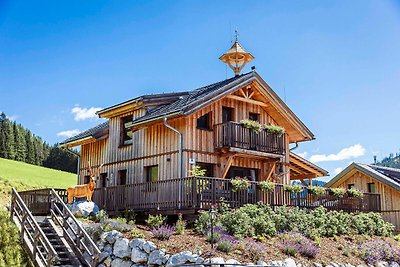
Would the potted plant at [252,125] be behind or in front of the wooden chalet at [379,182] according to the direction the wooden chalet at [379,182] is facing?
in front

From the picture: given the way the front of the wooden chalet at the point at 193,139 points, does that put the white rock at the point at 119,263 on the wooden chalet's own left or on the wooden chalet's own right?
on the wooden chalet's own right

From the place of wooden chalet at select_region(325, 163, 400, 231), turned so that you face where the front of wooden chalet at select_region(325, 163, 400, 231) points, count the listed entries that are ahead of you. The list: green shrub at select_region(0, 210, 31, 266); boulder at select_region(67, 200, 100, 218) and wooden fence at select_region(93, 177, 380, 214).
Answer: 3

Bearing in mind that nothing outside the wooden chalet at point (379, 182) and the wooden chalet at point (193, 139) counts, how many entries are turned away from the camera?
0

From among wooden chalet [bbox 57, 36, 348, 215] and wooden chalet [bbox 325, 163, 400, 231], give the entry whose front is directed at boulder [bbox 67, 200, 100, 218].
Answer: wooden chalet [bbox 325, 163, 400, 231]

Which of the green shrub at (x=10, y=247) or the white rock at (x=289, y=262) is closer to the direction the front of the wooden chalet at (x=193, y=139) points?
the white rock

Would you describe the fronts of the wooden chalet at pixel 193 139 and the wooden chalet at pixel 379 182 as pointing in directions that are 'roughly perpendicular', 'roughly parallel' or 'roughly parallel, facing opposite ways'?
roughly perpendicular

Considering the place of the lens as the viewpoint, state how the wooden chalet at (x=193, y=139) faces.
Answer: facing the viewer and to the right of the viewer

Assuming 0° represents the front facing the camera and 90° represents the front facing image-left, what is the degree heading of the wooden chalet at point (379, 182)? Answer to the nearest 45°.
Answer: approximately 45°

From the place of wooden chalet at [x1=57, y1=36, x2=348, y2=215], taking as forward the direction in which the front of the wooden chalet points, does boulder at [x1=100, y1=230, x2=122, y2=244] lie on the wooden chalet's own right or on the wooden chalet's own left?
on the wooden chalet's own right

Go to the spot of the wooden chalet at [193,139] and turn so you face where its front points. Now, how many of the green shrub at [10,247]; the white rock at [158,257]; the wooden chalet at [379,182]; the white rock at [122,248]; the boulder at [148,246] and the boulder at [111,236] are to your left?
1

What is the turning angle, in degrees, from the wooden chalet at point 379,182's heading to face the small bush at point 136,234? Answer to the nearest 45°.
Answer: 0° — it already faces it

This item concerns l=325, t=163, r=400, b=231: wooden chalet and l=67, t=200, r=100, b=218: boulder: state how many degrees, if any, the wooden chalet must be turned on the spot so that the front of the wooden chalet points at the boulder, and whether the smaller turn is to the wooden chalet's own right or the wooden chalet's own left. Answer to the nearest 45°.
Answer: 0° — it already faces it

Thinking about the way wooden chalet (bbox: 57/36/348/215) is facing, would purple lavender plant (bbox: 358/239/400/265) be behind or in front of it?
in front

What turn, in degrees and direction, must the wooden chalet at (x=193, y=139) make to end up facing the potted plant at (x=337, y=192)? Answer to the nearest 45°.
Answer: approximately 45° to its left

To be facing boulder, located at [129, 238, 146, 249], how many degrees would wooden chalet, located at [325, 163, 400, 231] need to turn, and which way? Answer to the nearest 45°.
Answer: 0° — it already faces it

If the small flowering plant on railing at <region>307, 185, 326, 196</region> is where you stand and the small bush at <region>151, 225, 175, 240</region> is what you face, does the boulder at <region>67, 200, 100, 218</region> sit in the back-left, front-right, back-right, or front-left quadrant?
front-right
